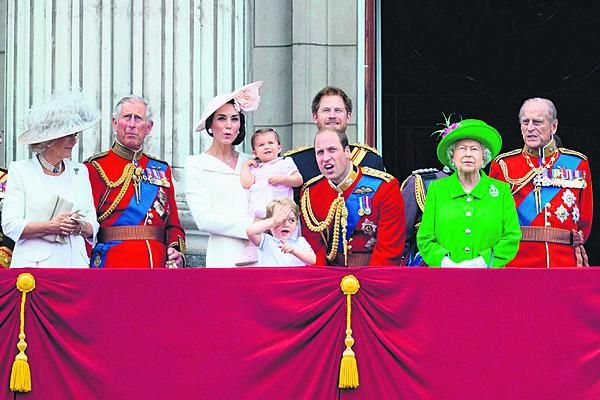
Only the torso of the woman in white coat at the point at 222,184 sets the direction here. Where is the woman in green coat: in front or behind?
in front

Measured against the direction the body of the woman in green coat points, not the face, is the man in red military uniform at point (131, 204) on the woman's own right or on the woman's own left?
on the woman's own right

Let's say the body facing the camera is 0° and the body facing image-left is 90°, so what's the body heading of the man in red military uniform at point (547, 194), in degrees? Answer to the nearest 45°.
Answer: approximately 0°

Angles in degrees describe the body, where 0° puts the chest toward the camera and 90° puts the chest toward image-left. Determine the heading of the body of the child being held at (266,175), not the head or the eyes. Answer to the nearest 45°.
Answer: approximately 0°

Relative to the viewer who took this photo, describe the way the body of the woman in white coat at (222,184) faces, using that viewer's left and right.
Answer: facing the viewer and to the right of the viewer

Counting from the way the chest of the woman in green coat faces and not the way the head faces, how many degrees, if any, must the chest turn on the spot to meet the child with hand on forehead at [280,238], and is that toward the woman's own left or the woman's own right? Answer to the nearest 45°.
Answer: approximately 90° to the woman's own right

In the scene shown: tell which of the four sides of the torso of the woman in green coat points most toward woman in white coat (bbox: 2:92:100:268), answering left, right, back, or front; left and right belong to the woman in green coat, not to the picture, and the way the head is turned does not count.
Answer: right

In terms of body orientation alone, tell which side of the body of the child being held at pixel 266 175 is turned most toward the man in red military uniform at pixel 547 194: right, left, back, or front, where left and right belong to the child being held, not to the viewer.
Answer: left

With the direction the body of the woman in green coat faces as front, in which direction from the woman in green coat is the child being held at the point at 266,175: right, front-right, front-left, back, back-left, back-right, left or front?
right

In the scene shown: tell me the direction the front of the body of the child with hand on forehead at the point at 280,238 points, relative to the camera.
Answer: toward the camera

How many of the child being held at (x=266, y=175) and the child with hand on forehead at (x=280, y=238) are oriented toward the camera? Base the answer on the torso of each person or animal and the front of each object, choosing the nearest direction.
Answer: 2

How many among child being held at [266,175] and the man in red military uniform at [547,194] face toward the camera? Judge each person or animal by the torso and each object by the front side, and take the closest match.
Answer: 2

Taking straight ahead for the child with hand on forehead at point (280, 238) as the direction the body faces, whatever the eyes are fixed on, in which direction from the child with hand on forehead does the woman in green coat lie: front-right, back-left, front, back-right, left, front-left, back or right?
left
